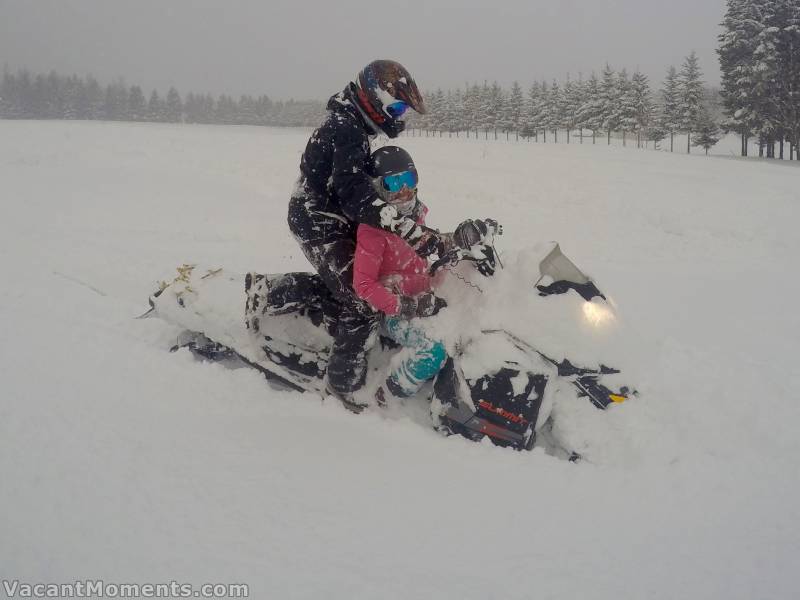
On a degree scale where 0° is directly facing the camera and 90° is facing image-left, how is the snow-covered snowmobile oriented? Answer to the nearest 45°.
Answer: approximately 315°

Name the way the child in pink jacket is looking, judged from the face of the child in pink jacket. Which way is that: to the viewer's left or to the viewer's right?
to the viewer's right

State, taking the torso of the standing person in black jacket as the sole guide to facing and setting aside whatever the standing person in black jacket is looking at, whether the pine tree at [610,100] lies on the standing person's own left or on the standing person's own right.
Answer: on the standing person's own left

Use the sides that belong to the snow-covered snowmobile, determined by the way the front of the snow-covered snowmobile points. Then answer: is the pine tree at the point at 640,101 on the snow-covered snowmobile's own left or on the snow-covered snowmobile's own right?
on the snow-covered snowmobile's own left

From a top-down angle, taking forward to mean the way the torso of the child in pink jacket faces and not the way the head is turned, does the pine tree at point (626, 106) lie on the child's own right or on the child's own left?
on the child's own left

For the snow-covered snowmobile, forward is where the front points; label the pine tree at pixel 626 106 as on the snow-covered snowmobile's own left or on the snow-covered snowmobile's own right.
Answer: on the snow-covered snowmobile's own left

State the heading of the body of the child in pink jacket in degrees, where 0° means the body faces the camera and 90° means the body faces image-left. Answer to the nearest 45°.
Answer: approximately 315°

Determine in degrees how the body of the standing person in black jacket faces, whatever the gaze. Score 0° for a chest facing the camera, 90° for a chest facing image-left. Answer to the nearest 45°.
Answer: approximately 270°
